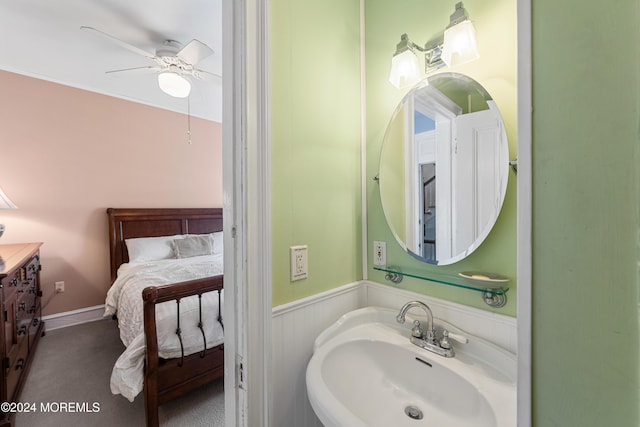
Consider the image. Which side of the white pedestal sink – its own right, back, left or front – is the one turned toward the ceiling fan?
right

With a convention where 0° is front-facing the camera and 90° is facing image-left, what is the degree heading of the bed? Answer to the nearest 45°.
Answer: approximately 315°

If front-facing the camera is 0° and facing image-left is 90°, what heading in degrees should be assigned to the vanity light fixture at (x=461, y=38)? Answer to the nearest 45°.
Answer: approximately 45°
